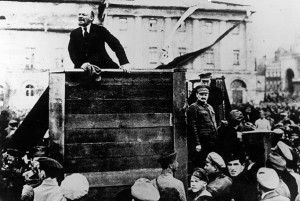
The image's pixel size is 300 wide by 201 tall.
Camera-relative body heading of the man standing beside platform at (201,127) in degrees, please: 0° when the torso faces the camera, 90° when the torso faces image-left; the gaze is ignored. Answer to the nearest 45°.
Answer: approximately 315°

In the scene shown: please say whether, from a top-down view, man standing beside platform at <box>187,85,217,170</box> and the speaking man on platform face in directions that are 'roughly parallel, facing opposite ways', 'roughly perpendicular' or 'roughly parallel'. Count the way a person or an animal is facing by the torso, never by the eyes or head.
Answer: roughly perpendicular

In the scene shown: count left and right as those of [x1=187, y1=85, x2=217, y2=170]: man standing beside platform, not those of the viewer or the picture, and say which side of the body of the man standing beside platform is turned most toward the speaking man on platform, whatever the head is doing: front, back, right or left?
right

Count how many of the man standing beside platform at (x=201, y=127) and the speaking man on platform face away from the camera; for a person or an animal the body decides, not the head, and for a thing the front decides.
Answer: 0
